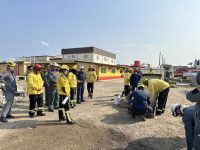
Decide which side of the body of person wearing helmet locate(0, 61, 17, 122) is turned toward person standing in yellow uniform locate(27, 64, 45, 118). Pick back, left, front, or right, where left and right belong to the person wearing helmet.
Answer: front

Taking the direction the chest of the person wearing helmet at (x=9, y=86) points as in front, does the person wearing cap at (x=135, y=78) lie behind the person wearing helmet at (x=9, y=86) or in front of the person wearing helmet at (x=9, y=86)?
in front

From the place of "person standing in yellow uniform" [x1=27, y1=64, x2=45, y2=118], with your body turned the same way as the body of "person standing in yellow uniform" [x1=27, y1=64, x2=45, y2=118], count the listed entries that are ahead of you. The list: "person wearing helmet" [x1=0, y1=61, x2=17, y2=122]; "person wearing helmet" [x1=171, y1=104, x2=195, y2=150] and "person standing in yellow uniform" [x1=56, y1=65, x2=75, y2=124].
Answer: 2

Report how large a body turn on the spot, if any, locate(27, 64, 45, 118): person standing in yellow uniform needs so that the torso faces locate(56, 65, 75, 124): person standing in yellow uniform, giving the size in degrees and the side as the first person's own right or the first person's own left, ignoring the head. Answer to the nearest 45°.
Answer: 0° — they already face them

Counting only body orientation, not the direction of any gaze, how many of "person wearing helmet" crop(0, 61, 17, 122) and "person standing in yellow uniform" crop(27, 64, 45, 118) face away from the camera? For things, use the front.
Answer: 0

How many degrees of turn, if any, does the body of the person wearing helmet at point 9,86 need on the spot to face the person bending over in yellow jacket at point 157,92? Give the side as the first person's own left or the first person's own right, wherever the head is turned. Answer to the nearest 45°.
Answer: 0° — they already face them

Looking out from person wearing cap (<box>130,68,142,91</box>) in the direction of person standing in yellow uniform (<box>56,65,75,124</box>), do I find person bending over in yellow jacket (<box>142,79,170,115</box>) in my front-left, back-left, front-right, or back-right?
front-left

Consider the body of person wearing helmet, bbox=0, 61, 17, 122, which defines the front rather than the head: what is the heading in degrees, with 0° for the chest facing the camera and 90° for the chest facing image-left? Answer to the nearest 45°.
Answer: approximately 270°

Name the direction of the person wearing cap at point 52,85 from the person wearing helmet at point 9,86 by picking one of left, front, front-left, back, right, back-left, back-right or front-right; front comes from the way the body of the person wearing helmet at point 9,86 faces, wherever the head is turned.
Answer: front-left

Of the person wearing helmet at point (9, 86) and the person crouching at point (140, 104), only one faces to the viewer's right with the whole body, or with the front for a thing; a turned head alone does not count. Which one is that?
the person wearing helmet

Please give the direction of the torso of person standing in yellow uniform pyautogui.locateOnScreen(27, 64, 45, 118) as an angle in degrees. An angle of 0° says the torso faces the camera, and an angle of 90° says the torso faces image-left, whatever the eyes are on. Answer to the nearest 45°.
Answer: approximately 315°
